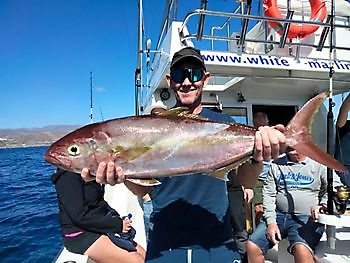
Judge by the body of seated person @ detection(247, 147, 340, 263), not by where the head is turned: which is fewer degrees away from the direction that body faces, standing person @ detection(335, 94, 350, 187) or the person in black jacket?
the person in black jacket

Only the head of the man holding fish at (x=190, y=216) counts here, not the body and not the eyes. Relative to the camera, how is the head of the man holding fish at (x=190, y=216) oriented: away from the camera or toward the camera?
toward the camera

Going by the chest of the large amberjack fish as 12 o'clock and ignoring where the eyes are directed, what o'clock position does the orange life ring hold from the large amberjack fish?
The orange life ring is roughly at 4 o'clock from the large amberjack fish.

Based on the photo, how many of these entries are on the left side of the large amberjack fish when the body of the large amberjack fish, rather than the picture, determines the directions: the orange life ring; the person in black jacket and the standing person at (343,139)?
0

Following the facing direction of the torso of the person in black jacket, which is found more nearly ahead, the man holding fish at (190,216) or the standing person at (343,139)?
the standing person

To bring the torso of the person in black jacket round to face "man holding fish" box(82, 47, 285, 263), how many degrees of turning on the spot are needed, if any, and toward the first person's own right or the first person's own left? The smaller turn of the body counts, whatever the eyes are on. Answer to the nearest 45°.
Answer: approximately 45° to the first person's own right

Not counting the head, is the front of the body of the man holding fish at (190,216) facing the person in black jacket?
no

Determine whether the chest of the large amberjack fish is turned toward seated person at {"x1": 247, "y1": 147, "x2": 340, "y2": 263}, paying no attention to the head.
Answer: no

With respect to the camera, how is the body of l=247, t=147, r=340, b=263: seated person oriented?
toward the camera

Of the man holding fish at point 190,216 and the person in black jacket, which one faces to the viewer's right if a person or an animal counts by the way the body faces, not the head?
the person in black jacket

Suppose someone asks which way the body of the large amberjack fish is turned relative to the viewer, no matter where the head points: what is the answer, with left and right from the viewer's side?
facing to the left of the viewer

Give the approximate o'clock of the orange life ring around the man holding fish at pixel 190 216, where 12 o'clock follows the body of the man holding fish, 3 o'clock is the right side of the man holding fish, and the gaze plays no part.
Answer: The orange life ring is roughly at 7 o'clock from the man holding fish.

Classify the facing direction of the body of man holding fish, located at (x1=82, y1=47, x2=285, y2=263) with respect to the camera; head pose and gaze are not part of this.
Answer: toward the camera

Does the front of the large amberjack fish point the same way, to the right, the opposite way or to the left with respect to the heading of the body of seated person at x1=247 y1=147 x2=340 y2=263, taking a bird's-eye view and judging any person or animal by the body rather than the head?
to the right
